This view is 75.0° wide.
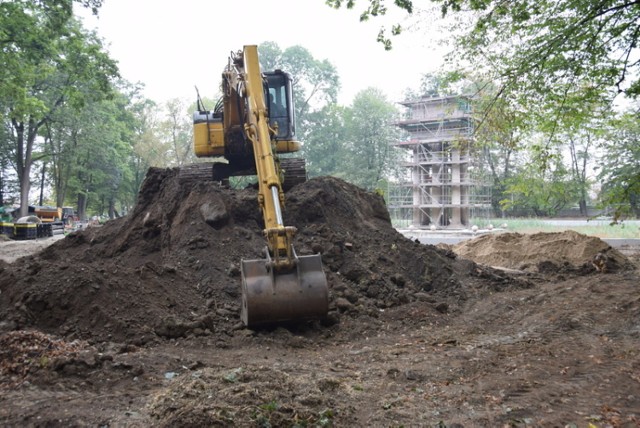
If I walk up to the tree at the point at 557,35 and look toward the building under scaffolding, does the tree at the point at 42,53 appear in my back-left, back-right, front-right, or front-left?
front-left

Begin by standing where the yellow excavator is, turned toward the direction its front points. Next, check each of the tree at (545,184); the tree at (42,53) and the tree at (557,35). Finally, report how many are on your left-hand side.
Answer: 2

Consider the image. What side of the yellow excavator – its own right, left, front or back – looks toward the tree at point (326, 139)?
back

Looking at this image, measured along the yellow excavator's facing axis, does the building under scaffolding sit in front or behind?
behind

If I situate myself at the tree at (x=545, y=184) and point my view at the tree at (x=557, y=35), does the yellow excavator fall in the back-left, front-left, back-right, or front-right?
front-right

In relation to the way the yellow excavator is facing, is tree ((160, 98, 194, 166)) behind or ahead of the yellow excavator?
behind

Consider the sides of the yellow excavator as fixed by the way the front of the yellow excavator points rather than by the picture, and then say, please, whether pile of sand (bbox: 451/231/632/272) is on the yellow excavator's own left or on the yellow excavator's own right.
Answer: on the yellow excavator's own left

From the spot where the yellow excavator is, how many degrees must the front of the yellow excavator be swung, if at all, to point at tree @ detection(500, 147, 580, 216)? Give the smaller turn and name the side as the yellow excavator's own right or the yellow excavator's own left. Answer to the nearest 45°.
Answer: approximately 90° to the yellow excavator's own left

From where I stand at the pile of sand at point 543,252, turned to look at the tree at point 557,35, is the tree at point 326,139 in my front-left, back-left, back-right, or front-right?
back-right

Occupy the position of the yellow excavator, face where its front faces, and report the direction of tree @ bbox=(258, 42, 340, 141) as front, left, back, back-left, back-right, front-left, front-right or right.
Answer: back

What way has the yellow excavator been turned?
toward the camera
